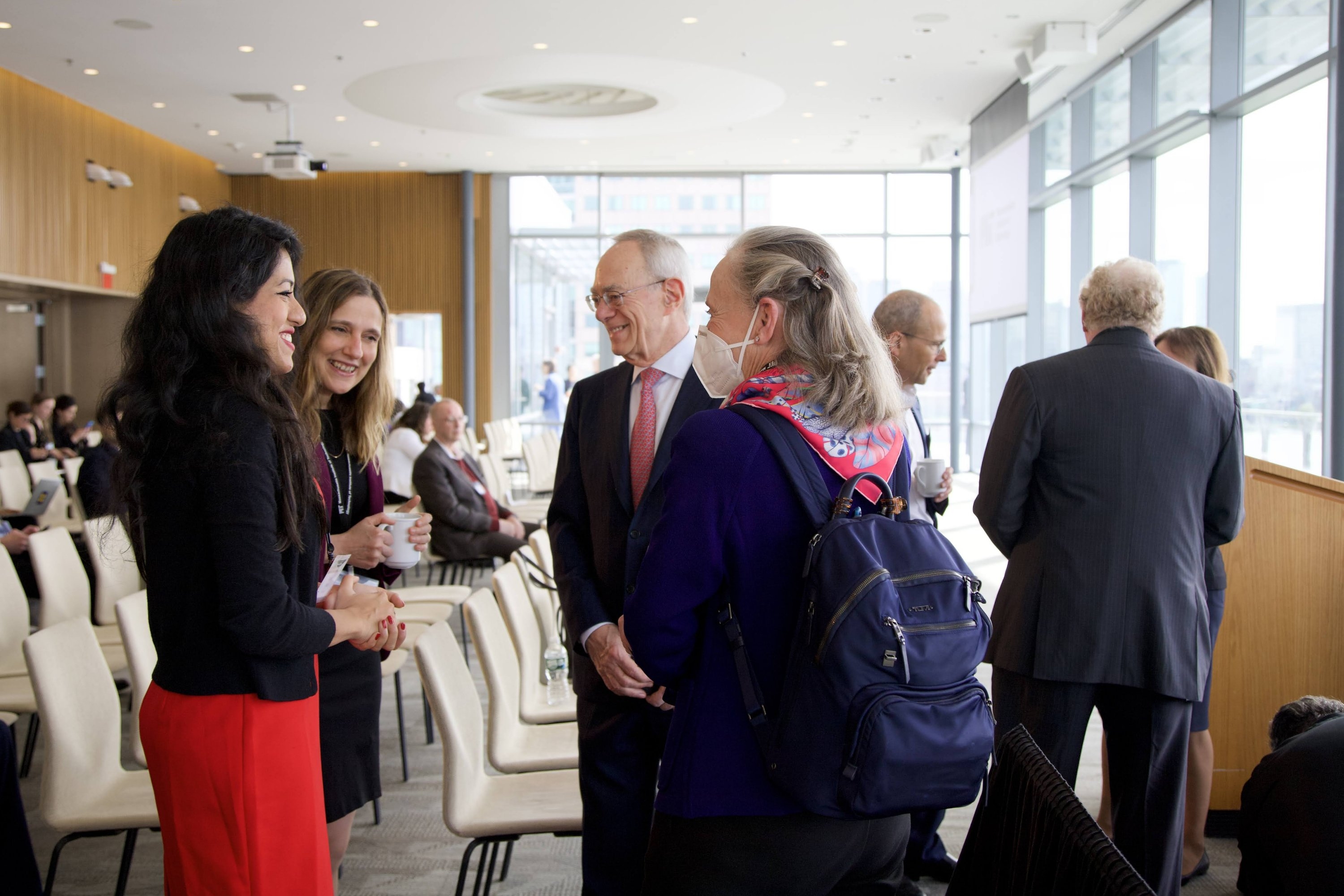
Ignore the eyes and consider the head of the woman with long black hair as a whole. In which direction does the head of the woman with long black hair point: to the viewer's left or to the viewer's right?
to the viewer's right

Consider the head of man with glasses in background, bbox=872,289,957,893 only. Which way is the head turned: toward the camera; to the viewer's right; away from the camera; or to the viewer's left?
to the viewer's right

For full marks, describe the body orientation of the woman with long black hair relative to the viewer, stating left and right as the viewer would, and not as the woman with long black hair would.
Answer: facing to the right of the viewer

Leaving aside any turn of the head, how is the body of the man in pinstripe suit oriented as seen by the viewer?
away from the camera

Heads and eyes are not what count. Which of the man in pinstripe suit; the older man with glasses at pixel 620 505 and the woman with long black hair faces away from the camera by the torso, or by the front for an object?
the man in pinstripe suit

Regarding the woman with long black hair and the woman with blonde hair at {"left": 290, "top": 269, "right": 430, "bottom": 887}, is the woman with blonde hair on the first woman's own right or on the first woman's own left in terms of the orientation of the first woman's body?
on the first woman's own left

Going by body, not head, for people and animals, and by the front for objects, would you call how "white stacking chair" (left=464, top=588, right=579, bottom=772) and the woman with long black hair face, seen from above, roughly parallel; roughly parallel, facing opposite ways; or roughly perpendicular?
roughly parallel

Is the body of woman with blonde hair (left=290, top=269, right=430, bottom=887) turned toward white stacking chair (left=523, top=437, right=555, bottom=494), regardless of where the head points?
no

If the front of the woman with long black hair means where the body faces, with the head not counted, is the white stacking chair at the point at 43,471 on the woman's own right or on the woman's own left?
on the woman's own left

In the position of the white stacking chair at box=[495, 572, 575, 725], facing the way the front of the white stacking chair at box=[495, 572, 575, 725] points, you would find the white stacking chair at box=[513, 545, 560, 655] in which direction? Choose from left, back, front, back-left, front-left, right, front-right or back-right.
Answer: left

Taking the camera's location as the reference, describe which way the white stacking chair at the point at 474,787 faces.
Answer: facing to the right of the viewer

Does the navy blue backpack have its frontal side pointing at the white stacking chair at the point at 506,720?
no

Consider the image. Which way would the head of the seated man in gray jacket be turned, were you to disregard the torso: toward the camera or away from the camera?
toward the camera

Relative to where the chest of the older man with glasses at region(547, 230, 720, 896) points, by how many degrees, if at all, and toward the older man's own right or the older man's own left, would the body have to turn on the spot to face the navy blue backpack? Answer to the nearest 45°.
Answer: approximately 45° to the older man's own left

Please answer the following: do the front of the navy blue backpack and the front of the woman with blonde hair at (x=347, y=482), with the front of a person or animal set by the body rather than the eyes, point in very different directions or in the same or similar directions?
same or similar directions

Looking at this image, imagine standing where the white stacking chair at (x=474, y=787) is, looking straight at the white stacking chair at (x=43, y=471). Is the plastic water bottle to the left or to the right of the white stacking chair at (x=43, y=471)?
right
